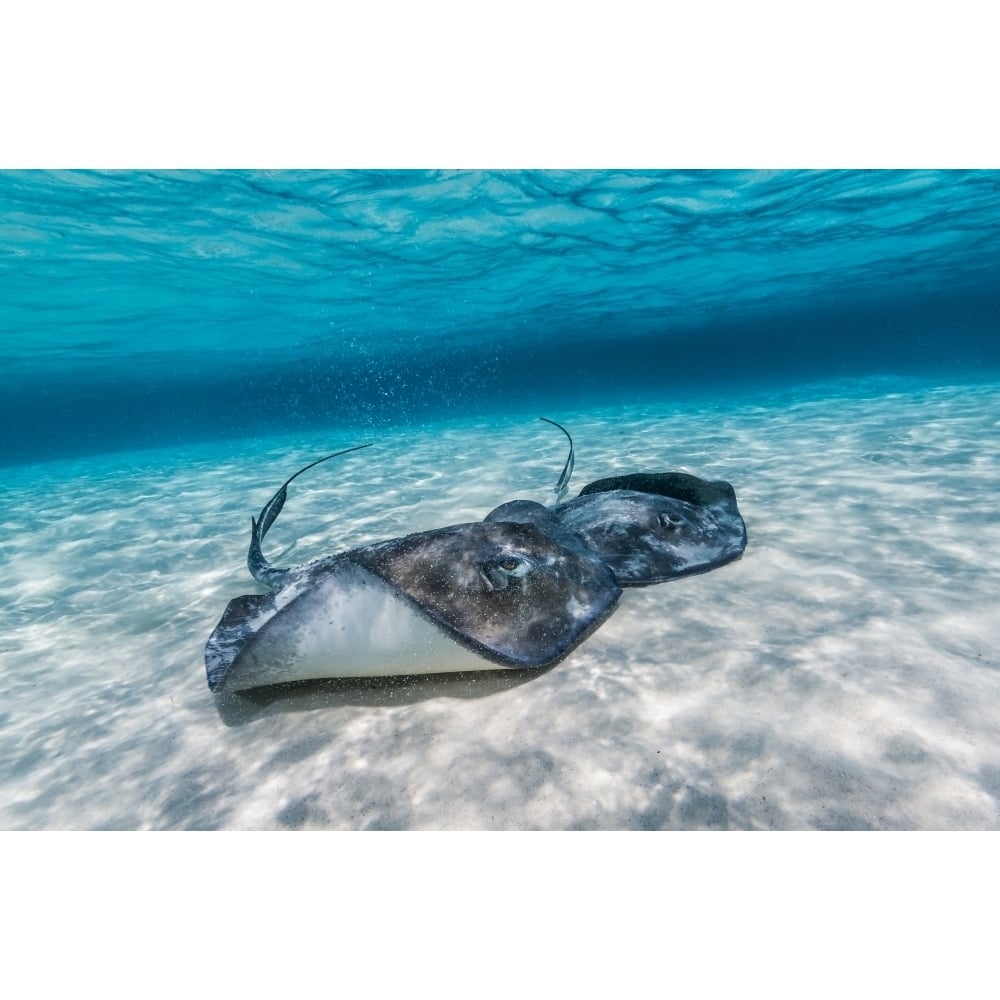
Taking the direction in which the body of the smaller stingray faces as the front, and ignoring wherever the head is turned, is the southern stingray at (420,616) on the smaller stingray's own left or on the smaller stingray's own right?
on the smaller stingray's own right

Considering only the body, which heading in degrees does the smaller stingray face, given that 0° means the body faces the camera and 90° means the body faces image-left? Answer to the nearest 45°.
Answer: approximately 270°
